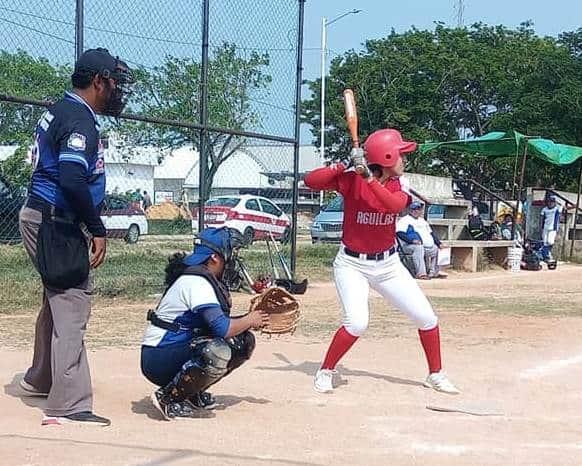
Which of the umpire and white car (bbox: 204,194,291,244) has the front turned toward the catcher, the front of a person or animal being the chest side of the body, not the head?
the umpire

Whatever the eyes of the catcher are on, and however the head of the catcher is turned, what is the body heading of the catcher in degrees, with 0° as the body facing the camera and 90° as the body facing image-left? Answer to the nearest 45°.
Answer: approximately 270°

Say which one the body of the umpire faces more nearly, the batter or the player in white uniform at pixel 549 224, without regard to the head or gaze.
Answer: the batter

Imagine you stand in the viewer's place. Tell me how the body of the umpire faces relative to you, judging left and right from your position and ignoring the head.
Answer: facing to the right of the viewer

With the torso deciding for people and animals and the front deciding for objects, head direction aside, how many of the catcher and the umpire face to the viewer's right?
2

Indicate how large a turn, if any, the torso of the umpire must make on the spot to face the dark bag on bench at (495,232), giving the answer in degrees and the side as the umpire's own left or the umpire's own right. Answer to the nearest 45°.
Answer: approximately 45° to the umpire's own left

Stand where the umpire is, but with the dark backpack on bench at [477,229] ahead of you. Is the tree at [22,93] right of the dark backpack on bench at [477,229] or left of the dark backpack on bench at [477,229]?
left

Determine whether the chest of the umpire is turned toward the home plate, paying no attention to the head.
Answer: yes
